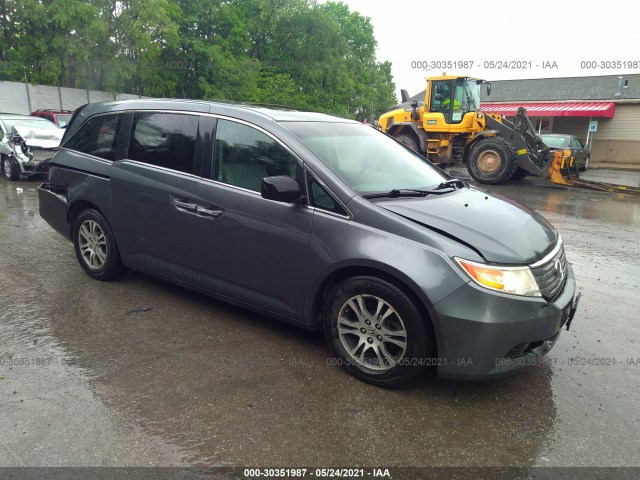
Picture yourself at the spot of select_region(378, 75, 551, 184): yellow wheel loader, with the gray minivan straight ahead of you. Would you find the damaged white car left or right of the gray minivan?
right

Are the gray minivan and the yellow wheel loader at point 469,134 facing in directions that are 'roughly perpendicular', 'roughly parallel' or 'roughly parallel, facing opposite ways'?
roughly parallel

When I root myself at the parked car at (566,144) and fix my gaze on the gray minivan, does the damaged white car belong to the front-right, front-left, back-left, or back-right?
front-right

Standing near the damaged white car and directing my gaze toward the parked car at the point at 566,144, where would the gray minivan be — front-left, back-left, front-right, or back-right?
front-right

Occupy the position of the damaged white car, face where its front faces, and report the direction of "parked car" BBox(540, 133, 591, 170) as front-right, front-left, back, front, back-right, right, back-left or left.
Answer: front-left

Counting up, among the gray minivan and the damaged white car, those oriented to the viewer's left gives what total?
0

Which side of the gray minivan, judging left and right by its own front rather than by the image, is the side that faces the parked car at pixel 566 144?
left

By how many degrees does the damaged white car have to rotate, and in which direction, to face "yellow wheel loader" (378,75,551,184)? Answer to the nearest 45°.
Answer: approximately 45° to its left

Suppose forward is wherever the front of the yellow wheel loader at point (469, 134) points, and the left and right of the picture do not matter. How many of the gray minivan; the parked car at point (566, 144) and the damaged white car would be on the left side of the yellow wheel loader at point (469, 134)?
1

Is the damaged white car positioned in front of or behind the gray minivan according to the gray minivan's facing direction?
behind

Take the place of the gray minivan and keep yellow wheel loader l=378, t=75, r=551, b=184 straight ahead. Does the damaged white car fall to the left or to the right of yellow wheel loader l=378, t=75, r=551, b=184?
left

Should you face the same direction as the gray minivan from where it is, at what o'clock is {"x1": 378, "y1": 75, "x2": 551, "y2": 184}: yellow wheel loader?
The yellow wheel loader is roughly at 8 o'clock from the gray minivan.

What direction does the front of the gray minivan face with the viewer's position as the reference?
facing the viewer and to the right of the viewer
